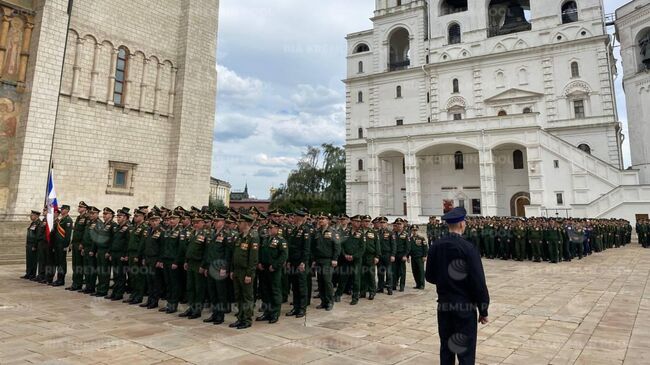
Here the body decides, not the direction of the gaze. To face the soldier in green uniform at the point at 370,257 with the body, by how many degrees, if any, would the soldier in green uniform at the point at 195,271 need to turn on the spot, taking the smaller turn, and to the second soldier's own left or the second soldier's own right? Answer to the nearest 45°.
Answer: approximately 135° to the second soldier's own left

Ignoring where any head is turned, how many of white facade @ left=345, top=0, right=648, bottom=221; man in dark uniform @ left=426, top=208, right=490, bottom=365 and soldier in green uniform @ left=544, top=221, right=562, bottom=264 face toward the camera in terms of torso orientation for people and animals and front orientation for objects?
2

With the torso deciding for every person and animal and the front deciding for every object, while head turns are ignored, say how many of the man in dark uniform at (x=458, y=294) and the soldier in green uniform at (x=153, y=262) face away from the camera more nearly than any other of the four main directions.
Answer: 1

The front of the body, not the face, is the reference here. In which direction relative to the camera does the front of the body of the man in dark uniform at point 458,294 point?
away from the camera

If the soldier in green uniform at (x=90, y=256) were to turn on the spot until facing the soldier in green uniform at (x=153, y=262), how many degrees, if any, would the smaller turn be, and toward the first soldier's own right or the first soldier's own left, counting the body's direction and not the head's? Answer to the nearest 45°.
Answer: approximately 90° to the first soldier's own left

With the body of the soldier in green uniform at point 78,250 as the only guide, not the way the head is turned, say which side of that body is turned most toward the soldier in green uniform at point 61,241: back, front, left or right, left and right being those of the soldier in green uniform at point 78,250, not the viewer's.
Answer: right

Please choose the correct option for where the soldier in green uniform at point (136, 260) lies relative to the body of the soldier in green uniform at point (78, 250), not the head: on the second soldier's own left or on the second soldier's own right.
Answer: on the second soldier's own left

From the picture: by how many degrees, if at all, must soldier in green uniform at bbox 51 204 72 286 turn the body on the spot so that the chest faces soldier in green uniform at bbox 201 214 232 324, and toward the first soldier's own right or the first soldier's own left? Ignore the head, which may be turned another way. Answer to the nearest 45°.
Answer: approximately 90° to the first soldier's own left

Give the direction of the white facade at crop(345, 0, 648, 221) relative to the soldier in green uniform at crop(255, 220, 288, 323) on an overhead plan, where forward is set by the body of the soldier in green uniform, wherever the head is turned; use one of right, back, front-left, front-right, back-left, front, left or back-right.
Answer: back

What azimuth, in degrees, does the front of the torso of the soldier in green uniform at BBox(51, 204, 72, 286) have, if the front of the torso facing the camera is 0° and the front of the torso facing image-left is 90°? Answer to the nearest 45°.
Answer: approximately 45°
